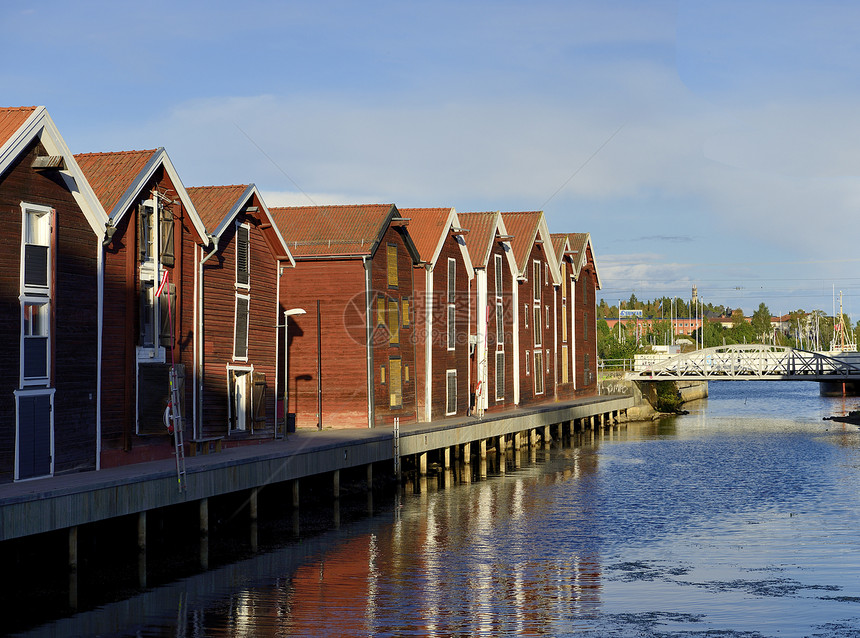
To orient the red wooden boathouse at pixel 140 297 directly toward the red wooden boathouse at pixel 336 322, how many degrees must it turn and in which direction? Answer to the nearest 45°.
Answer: approximately 90° to its left

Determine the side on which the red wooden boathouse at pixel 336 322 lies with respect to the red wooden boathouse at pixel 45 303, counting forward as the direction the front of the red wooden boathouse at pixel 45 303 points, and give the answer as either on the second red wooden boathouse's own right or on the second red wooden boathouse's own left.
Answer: on the second red wooden boathouse's own left

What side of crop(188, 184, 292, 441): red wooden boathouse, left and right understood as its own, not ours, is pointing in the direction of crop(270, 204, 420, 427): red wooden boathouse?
left

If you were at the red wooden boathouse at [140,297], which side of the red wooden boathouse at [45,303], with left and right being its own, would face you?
left

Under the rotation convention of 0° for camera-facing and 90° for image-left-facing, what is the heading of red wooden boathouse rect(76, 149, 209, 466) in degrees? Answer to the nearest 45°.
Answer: approximately 315°

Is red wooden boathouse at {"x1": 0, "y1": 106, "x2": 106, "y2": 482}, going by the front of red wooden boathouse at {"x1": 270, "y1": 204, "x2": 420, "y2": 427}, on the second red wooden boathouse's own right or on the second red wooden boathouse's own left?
on the second red wooden boathouse's own right

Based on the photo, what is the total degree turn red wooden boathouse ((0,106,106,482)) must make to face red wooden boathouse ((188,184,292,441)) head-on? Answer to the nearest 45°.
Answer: approximately 90° to its left
